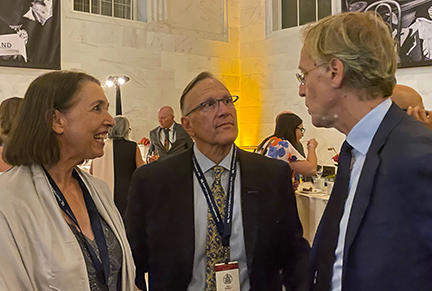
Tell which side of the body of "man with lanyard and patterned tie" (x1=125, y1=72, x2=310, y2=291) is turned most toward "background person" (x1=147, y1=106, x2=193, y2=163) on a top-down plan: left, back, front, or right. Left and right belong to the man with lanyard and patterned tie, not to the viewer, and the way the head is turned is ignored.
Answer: back

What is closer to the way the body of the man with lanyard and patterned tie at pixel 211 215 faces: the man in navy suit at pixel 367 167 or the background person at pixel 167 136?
the man in navy suit

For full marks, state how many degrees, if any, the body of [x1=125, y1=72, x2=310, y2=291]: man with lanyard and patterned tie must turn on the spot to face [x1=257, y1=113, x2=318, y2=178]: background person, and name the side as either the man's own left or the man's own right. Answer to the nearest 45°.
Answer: approximately 180°

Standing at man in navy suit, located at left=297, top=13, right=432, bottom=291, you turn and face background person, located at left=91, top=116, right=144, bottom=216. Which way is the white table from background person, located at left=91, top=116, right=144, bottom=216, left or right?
right

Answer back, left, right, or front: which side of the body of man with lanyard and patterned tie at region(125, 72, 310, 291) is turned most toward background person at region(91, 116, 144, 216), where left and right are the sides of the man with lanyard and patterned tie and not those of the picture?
back

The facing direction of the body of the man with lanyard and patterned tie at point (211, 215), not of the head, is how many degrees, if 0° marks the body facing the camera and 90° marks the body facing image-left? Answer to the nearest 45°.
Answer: approximately 0°
